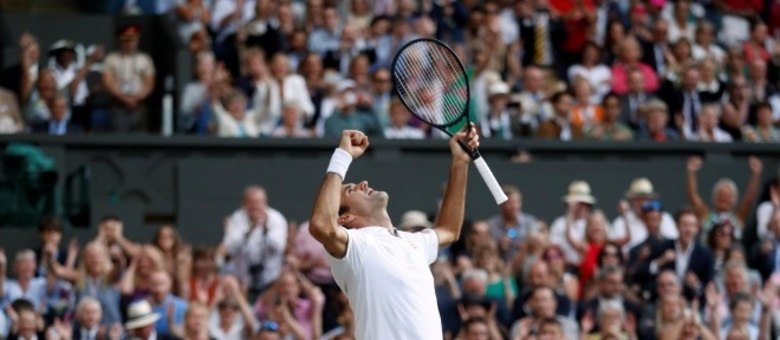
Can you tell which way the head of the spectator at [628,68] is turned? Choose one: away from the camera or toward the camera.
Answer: toward the camera

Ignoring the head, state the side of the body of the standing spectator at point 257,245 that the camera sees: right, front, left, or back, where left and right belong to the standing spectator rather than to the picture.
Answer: front

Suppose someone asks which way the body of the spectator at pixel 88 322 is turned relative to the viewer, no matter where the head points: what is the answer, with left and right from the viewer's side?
facing the viewer

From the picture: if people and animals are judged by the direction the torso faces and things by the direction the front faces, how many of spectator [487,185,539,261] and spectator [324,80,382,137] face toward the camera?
2

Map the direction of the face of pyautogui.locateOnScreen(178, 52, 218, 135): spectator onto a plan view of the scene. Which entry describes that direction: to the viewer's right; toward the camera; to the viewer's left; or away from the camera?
toward the camera

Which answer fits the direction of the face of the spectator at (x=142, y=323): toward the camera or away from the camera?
toward the camera

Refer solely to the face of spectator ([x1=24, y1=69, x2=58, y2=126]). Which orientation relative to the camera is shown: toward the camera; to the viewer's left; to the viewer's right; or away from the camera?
toward the camera

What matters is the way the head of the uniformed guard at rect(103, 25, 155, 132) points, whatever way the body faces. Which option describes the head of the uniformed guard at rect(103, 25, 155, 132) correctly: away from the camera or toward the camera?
toward the camera

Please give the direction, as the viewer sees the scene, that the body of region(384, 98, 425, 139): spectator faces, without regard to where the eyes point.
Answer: toward the camera

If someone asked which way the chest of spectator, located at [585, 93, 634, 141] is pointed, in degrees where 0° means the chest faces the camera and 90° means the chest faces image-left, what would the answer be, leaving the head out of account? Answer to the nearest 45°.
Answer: approximately 0°

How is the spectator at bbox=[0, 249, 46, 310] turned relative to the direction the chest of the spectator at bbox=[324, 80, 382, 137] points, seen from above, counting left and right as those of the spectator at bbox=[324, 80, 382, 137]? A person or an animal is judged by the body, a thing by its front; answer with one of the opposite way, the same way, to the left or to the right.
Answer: the same way

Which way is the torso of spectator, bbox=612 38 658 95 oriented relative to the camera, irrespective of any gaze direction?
toward the camera

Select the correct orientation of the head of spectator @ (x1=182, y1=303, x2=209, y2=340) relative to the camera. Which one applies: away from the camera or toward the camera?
toward the camera
